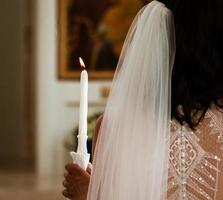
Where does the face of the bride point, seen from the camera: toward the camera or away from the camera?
away from the camera

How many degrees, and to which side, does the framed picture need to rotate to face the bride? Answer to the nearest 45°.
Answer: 0° — it already faces them

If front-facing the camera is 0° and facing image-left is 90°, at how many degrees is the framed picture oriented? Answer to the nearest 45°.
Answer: approximately 0°
